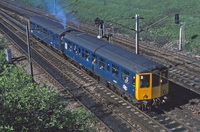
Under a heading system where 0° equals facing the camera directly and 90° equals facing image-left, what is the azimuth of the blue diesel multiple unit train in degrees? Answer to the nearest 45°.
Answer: approximately 315°

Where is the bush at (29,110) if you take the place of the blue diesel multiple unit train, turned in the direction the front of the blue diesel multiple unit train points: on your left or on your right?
on your right
